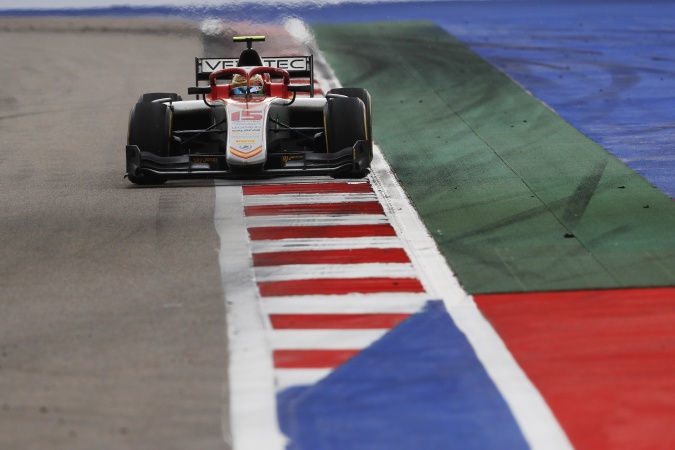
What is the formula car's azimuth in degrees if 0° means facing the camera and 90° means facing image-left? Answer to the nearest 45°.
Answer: approximately 0°
